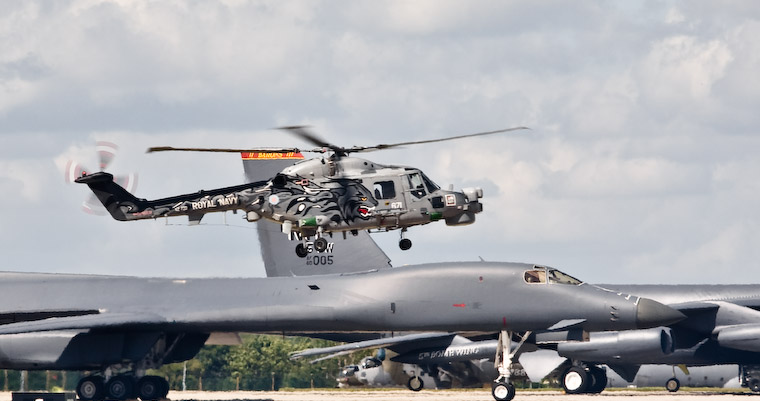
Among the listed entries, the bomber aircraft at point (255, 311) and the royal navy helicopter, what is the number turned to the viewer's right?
2

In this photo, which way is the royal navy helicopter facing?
to the viewer's right

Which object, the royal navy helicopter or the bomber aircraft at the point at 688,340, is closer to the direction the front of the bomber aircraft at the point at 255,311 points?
the bomber aircraft

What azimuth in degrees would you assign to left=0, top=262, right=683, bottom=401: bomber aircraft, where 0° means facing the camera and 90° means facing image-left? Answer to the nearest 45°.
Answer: approximately 270°

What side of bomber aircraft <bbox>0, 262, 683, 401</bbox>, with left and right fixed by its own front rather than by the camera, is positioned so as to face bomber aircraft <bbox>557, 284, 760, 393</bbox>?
front

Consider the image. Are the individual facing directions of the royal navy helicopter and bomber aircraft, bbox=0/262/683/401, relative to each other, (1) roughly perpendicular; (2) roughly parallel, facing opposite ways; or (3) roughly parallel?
roughly parallel
